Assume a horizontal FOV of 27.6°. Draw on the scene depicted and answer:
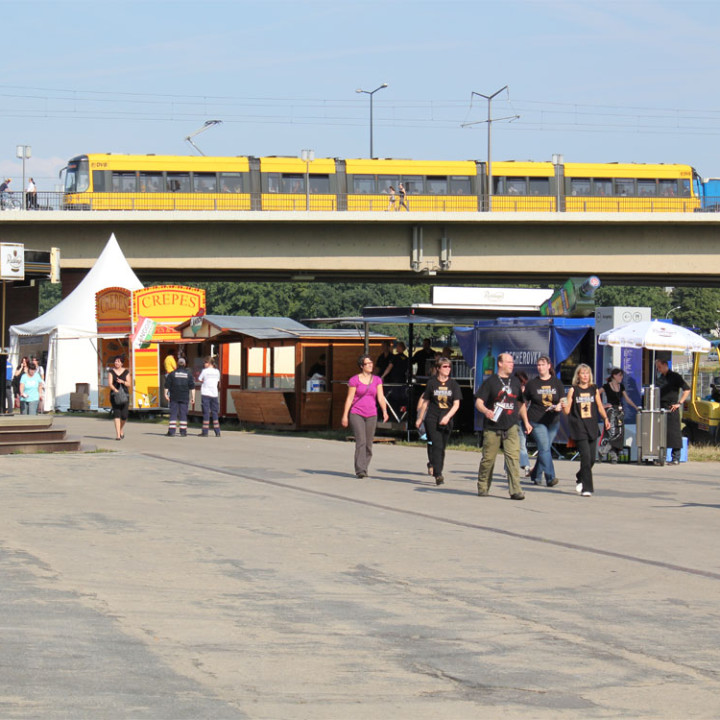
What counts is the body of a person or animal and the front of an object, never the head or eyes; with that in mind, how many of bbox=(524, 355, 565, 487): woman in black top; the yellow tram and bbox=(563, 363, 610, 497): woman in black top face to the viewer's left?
1

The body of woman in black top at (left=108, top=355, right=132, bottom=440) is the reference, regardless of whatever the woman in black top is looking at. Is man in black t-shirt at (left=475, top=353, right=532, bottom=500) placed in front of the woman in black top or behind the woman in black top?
in front

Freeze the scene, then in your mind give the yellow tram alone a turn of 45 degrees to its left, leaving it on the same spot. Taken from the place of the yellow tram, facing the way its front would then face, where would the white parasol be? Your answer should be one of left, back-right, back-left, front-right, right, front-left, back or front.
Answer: front-left

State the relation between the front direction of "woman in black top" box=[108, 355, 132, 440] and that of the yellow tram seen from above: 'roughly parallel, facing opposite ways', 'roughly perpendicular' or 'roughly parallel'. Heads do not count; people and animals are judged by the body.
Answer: roughly perpendicular

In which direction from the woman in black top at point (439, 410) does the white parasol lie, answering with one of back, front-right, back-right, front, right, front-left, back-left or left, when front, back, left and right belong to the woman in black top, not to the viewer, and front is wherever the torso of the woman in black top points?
back-left

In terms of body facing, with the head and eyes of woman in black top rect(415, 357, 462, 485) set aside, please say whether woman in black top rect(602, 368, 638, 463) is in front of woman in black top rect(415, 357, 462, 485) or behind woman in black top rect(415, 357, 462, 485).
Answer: behind

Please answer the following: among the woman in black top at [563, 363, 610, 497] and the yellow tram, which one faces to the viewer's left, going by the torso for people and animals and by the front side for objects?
the yellow tram

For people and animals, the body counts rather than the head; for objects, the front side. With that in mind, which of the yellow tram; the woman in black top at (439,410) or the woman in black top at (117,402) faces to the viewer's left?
the yellow tram

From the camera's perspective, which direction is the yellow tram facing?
to the viewer's left

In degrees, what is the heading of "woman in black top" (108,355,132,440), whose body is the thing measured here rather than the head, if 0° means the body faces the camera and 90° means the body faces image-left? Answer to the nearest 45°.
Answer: approximately 0°

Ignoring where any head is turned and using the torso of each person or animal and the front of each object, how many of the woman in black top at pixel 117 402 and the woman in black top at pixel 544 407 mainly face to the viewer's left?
0

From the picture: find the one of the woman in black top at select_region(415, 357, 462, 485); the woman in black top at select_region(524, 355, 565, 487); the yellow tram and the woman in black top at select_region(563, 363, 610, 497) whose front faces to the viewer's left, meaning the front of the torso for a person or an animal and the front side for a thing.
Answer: the yellow tram

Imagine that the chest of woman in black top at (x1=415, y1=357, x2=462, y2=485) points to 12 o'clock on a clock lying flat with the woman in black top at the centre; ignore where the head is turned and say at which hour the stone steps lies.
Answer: The stone steps is roughly at 4 o'clock from the woman in black top.
